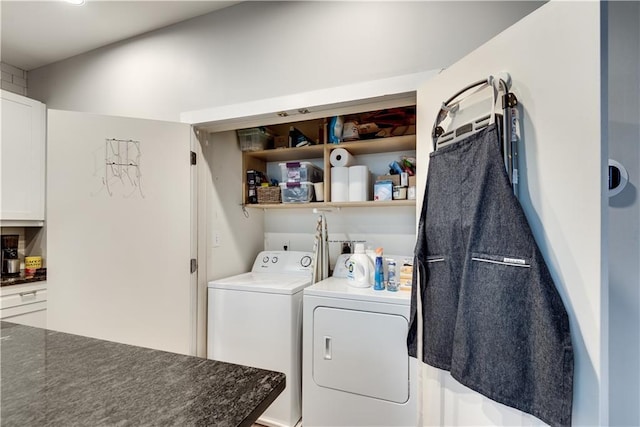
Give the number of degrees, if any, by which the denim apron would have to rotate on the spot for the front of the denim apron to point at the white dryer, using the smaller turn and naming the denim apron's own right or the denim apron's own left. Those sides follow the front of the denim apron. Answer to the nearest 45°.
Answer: approximately 90° to the denim apron's own right

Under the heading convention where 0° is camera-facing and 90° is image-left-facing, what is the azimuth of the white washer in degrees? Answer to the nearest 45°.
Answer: approximately 45°

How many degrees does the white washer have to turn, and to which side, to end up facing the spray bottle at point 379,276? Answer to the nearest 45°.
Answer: approximately 135° to its left
